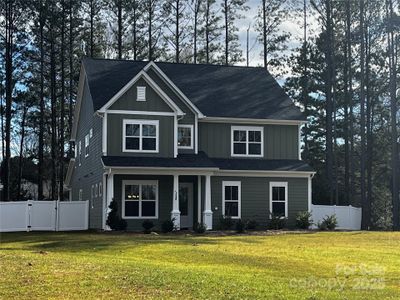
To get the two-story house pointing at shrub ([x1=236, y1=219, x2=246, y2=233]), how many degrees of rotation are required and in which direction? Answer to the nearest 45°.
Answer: approximately 45° to its left

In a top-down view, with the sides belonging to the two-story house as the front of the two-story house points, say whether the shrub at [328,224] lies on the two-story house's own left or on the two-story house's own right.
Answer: on the two-story house's own left

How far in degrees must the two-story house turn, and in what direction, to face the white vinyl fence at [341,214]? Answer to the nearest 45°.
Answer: approximately 90° to its left

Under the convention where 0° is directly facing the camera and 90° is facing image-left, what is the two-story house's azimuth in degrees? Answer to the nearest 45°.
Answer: approximately 0°

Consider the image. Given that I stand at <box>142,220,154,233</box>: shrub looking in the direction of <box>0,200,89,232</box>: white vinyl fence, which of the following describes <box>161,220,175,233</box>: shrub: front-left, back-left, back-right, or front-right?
back-right

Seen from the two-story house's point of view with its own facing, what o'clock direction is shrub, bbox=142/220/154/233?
The shrub is roughly at 1 o'clock from the two-story house.
